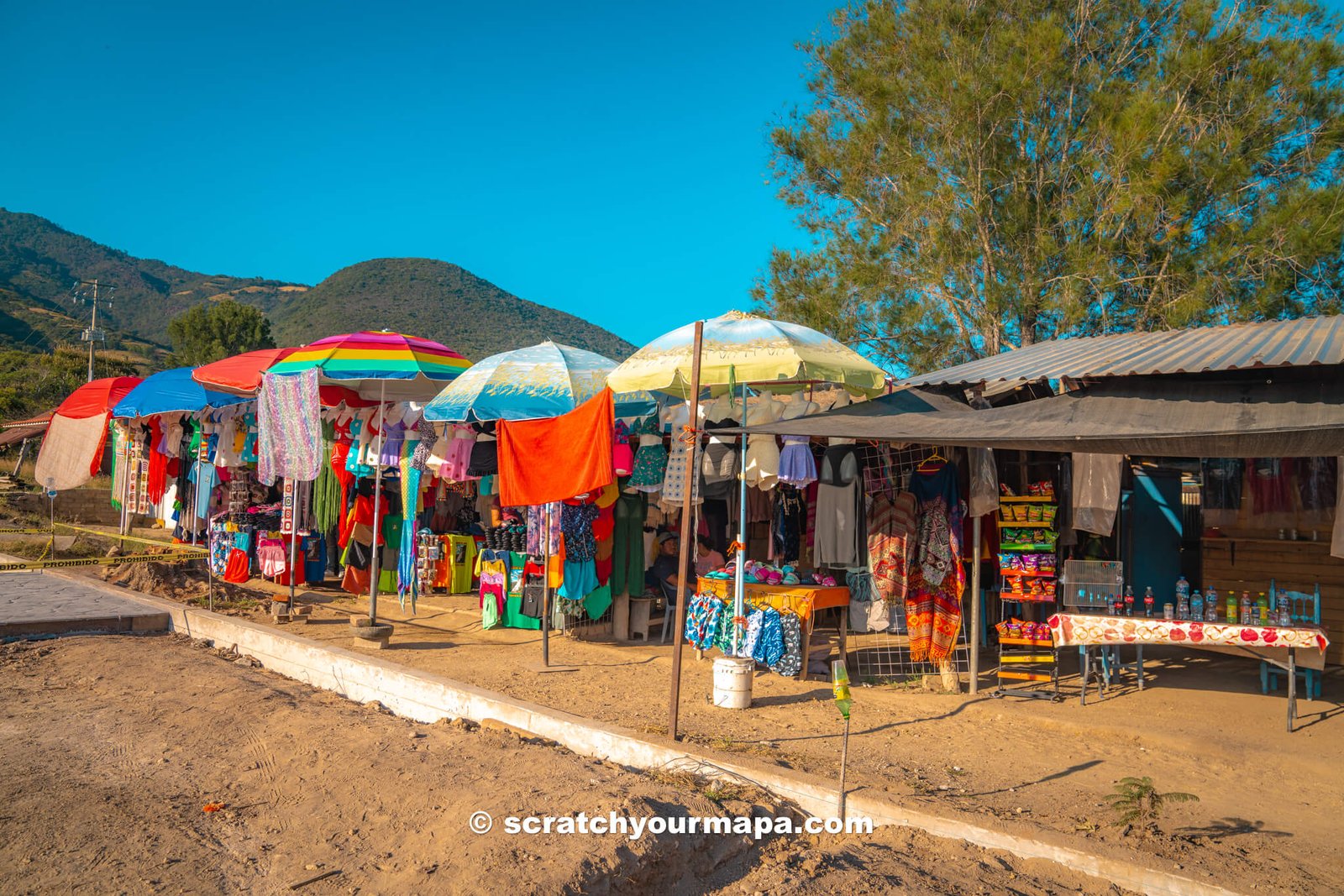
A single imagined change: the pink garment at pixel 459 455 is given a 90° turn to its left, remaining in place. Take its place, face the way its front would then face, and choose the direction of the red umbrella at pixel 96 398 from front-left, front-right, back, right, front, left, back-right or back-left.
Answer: back-left

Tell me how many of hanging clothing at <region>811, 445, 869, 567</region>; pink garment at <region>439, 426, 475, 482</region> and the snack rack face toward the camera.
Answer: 3

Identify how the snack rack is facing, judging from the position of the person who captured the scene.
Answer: facing the viewer

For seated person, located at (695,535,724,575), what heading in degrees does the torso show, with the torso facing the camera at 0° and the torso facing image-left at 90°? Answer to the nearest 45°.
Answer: approximately 45°

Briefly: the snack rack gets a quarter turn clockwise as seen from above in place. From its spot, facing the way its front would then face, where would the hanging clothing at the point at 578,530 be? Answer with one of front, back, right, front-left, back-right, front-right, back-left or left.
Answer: front

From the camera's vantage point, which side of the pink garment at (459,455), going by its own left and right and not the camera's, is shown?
front

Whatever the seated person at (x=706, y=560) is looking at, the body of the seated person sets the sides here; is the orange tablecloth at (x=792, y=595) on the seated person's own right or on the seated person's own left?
on the seated person's own left

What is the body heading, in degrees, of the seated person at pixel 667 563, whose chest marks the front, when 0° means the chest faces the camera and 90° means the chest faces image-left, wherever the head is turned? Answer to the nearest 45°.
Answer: approximately 315°

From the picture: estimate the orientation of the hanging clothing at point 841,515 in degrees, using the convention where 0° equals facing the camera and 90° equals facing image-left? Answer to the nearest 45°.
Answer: approximately 0°

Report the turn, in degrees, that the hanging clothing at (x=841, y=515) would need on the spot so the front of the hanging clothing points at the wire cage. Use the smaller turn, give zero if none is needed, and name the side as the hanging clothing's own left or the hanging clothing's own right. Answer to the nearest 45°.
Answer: approximately 90° to the hanging clothing's own left
